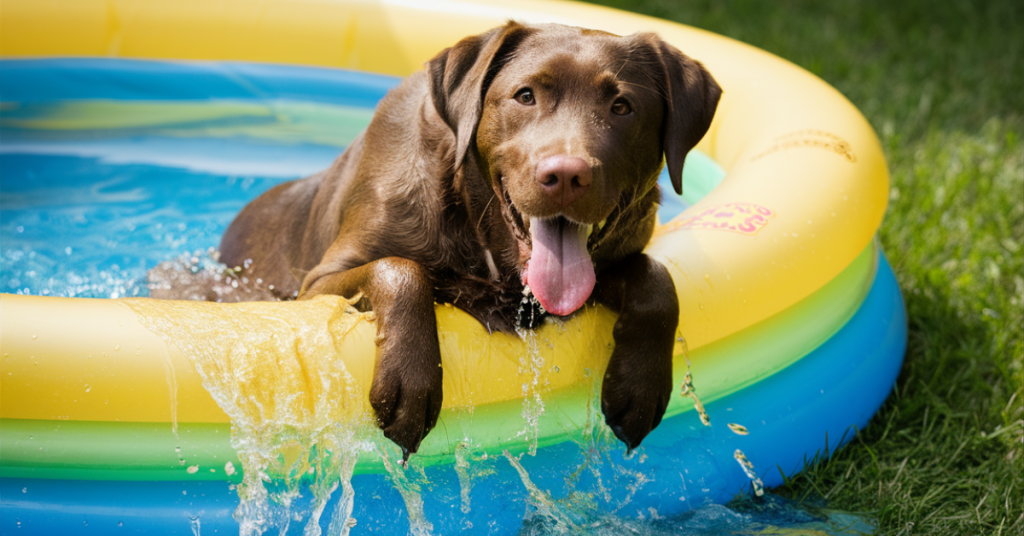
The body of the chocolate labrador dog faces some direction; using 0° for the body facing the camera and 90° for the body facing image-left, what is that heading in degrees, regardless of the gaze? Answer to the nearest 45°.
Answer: approximately 315°
